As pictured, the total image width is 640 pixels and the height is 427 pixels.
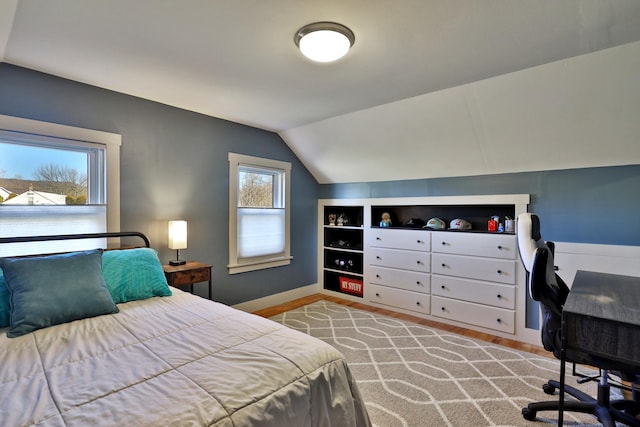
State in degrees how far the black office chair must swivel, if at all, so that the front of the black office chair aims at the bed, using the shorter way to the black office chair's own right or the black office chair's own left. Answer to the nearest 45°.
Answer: approximately 135° to the black office chair's own right

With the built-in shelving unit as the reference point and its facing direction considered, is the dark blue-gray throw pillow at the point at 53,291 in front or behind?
in front

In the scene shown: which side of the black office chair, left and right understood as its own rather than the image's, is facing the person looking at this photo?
right

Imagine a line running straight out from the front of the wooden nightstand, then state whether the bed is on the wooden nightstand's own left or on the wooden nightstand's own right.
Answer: on the wooden nightstand's own right

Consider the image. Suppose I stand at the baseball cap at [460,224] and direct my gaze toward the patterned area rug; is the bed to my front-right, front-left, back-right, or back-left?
front-right

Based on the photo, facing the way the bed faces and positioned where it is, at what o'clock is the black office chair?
The black office chair is roughly at 11 o'clock from the bed.

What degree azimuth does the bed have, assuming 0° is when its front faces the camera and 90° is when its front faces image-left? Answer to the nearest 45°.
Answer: approximately 315°

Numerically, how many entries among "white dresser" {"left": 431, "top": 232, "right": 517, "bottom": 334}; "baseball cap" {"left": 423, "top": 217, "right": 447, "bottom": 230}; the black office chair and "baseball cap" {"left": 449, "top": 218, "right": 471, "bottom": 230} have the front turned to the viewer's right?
1

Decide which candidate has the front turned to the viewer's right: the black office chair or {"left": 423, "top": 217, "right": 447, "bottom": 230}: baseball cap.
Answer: the black office chair

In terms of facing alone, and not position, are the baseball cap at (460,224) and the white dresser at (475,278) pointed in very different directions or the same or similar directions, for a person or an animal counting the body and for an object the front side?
same or similar directions

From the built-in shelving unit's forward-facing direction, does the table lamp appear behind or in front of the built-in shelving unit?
in front

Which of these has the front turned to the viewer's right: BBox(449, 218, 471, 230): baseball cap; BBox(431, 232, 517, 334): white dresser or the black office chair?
the black office chair

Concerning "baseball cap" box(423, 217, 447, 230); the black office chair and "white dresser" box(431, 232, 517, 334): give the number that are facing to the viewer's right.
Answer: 1

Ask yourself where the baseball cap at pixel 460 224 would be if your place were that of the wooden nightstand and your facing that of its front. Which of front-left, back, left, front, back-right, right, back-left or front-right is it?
front-left

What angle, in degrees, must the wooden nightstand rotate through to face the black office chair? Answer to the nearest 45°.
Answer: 0° — it already faces it

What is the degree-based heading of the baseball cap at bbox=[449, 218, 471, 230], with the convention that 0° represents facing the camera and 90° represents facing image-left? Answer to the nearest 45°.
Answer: approximately 45°
